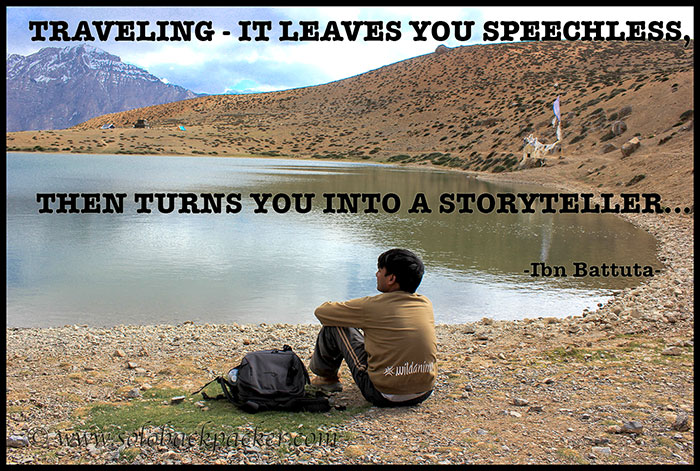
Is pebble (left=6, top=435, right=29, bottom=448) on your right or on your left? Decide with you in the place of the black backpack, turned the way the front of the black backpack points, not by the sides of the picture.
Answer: on your right

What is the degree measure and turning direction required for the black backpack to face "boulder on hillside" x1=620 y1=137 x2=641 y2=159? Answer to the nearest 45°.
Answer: approximately 135° to its left

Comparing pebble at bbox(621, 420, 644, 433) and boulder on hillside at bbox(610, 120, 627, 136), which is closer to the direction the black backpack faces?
the pebble

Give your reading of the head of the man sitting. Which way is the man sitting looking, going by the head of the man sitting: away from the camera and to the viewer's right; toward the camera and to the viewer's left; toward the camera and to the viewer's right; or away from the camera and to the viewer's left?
away from the camera and to the viewer's left

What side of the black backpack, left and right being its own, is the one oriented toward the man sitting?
left

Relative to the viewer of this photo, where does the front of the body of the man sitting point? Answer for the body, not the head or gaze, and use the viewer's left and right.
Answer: facing away from the viewer and to the left of the viewer

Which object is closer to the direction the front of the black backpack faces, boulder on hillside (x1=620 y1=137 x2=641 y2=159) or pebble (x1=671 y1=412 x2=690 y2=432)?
the pebble

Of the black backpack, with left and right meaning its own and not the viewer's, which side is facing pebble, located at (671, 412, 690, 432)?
left

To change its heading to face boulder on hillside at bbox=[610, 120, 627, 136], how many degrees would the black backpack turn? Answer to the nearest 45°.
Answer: approximately 135° to its left

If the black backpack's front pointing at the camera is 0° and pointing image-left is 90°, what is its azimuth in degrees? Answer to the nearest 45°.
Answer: approximately 0°

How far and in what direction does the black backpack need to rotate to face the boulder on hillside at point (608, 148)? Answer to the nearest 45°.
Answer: approximately 135° to its left

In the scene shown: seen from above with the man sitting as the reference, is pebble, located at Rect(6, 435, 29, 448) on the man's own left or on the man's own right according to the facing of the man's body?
on the man's own left

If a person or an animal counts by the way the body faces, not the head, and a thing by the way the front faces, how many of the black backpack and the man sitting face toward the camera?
1
